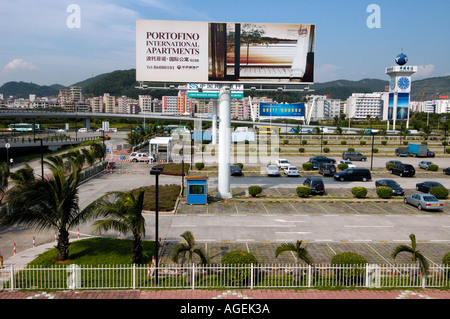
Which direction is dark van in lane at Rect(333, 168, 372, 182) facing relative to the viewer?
to the viewer's left

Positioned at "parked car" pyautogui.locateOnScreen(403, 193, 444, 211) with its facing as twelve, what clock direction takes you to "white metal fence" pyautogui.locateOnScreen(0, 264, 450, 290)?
The white metal fence is roughly at 8 o'clock from the parked car.

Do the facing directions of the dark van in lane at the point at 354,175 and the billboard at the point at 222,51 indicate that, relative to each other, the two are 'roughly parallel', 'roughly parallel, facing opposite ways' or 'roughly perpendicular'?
roughly perpendicular

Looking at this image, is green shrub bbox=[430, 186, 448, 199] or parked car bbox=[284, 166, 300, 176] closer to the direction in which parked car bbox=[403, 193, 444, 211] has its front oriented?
the parked car

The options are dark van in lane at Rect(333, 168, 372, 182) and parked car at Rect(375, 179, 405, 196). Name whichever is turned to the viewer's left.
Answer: dark van in lane at Rect(333, 168, 372, 182)

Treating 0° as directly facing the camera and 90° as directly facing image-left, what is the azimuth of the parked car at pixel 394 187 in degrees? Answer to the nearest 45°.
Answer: approximately 315°

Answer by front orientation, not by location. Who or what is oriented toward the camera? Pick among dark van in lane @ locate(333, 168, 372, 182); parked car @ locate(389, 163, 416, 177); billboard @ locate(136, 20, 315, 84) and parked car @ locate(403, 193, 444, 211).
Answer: the billboard

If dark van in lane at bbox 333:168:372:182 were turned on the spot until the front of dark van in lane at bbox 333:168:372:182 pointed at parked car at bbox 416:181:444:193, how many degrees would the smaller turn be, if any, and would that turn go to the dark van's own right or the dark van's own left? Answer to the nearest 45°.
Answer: approximately 135° to the dark van's own left

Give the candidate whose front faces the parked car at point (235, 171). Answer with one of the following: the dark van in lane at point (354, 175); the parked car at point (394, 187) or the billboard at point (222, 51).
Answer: the dark van in lane at point (354, 175)
